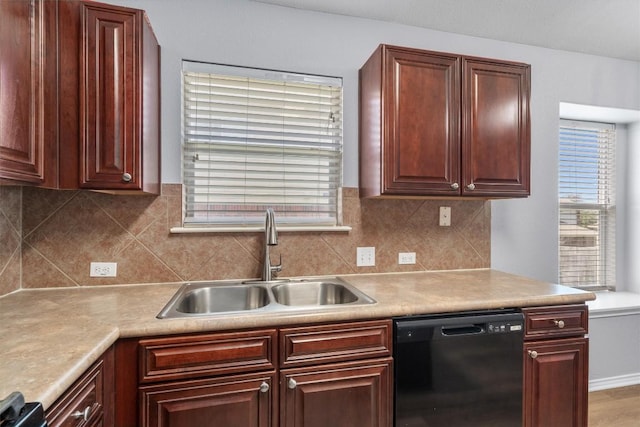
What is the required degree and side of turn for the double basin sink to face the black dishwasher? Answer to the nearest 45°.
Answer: approximately 45° to its left

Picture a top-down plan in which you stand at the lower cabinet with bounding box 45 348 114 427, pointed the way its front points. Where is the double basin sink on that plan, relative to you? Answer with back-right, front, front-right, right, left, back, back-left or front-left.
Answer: front-left

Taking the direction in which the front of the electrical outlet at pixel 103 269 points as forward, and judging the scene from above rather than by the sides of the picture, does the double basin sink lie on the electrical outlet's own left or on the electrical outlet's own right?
on the electrical outlet's own left

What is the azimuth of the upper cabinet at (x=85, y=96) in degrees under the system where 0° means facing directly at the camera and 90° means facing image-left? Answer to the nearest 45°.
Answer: approximately 0°

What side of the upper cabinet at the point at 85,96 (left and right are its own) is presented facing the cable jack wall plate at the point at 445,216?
left

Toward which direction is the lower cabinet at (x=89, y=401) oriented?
to the viewer's right

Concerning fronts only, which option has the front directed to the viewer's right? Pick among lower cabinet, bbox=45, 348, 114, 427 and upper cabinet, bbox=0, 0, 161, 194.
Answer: the lower cabinet
